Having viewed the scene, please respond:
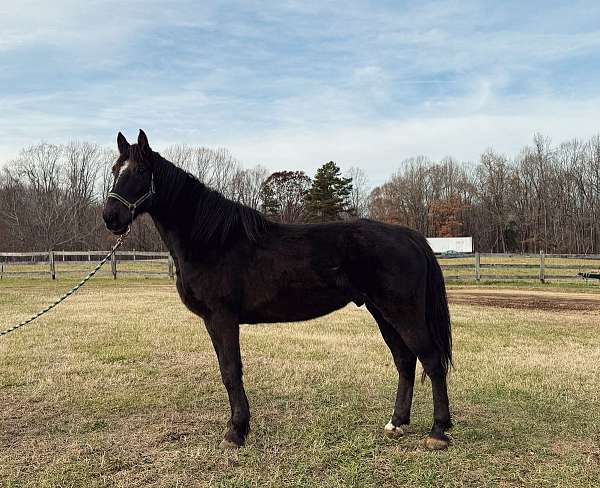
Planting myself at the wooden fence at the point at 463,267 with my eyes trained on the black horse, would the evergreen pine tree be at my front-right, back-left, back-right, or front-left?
back-right

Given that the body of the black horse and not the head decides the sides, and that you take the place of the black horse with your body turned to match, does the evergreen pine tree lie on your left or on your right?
on your right

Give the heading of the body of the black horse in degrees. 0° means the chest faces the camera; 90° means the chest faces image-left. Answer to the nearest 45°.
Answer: approximately 90°

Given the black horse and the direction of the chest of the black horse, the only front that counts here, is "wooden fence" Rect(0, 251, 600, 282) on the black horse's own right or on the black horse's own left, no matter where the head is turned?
on the black horse's own right
